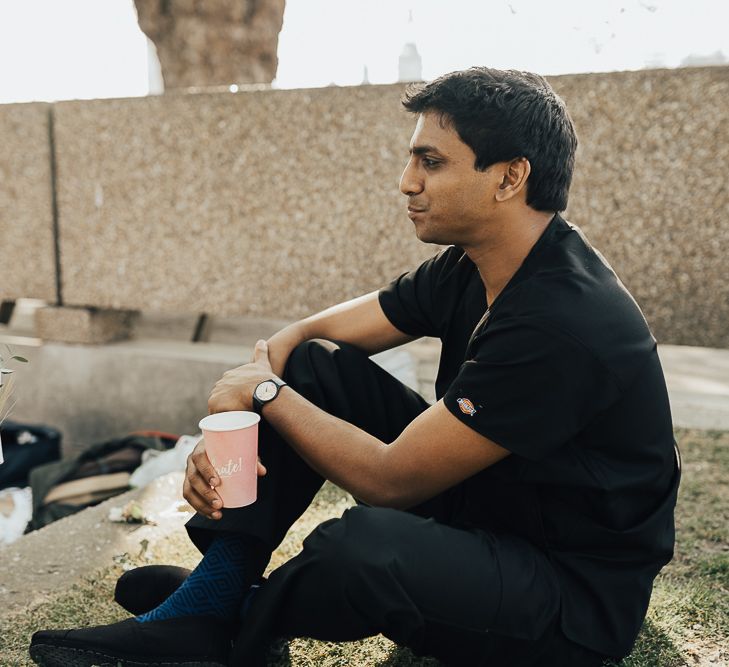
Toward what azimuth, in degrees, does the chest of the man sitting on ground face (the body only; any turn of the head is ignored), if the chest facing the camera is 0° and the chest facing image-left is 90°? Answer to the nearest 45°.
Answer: approximately 90°

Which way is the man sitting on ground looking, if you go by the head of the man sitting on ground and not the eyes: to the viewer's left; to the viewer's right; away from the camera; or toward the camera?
to the viewer's left

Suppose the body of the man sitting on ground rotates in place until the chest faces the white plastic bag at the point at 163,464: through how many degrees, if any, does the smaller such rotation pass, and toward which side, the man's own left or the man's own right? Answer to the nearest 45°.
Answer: approximately 45° to the man's own right

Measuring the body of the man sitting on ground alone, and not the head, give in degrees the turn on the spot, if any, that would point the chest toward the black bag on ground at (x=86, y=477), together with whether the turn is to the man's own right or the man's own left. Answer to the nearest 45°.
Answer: approximately 45° to the man's own right

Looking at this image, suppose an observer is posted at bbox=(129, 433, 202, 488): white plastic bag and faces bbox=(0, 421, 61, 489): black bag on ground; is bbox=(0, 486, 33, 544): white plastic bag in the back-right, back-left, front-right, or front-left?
front-left

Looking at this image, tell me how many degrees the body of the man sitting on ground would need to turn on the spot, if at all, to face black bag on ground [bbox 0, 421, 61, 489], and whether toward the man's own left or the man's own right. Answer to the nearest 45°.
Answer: approximately 45° to the man's own right

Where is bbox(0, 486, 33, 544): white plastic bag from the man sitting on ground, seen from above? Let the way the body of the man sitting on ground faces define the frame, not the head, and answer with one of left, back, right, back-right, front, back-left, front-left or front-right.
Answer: front-right

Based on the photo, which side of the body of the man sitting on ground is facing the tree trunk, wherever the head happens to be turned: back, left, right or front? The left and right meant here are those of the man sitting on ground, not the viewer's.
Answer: right
